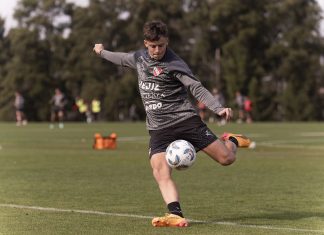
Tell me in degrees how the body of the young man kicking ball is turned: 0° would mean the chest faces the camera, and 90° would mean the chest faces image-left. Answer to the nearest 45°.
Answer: approximately 45°
